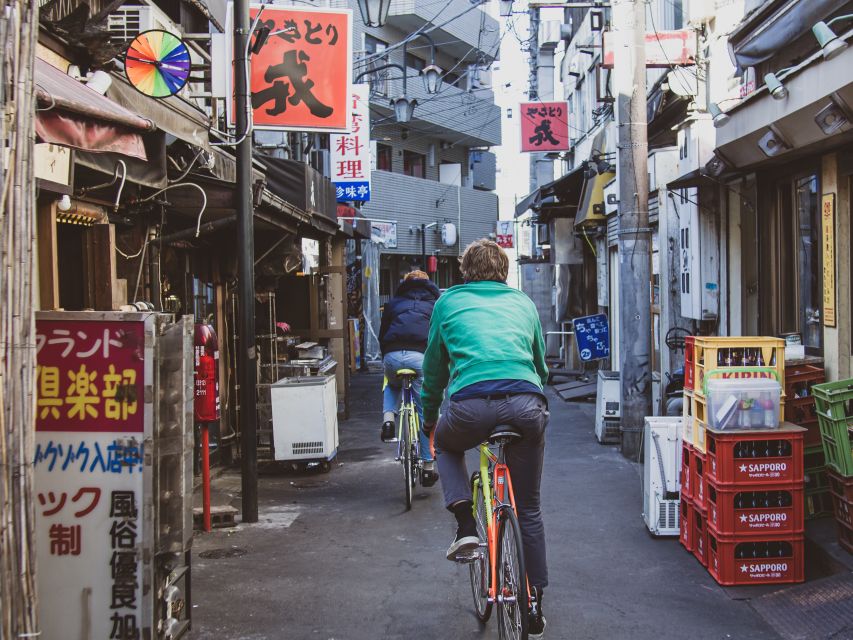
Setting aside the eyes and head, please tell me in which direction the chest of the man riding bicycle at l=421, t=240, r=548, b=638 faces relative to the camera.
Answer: away from the camera

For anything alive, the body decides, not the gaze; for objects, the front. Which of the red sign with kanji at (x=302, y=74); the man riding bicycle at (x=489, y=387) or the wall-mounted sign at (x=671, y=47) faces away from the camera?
the man riding bicycle

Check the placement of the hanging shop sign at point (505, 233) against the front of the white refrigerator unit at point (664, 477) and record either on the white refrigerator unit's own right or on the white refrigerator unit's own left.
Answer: on the white refrigerator unit's own right

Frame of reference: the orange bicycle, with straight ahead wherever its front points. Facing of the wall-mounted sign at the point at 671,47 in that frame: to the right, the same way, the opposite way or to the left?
the opposite way

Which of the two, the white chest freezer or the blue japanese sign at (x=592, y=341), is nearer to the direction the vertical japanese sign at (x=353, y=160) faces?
the white chest freezer

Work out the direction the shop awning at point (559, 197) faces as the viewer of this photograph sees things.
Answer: facing to the left of the viewer

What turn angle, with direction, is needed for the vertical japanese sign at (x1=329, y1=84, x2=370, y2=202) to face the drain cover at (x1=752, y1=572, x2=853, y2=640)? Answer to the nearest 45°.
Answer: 0° — it already faces it

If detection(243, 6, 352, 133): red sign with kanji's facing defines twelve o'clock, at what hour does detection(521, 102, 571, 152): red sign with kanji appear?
detection(521, 102, 571, 152): red sign with kanji is roughly at 7 o'clock from detection(243, 6, 352, 133): red sign with kanji.

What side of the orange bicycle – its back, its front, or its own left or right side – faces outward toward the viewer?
back

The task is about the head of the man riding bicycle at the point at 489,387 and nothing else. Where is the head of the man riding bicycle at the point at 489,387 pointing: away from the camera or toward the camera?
away from the camera

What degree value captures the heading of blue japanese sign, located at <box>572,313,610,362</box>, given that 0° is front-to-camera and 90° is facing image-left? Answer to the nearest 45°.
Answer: approximately 0°
